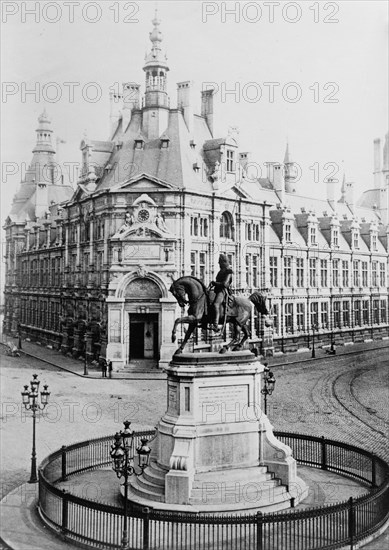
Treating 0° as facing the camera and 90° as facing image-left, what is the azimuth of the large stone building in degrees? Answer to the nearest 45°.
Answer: approximately 0°

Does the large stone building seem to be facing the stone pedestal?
yes

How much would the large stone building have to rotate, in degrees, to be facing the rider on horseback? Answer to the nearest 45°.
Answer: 0° — it already faces them

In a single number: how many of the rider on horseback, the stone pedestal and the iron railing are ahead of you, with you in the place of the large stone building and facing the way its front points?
3

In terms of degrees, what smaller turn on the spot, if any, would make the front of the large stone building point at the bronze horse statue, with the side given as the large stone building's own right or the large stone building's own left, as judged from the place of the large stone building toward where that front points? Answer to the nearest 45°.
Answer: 0° — it already faces it

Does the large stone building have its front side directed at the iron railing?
yes
